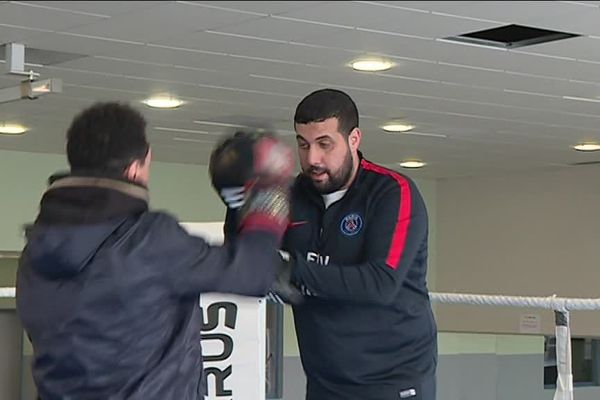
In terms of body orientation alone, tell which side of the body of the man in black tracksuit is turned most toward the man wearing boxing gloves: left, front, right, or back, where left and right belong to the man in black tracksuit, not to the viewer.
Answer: front

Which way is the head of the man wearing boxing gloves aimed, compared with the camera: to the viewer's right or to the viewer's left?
to the viewer's right

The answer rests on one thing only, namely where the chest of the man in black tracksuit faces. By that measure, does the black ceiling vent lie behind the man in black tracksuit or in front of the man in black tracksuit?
behind

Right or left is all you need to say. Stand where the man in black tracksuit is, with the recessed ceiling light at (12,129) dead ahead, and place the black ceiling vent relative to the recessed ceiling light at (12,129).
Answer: right

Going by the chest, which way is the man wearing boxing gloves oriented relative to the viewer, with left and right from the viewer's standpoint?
facing away from the viewer and to the right of the viewer

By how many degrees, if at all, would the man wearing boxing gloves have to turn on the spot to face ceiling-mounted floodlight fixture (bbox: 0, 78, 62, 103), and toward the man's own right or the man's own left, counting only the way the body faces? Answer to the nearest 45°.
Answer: approximately 45° to the man's own left

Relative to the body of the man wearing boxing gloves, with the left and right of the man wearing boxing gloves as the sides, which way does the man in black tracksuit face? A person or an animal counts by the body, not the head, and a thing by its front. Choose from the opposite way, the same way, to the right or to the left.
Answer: the opposite way

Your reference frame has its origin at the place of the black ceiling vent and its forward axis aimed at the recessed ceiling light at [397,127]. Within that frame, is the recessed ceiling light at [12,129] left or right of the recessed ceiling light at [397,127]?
left

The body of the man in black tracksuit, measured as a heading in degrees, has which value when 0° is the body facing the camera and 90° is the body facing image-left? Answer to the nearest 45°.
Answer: approximately 45°
